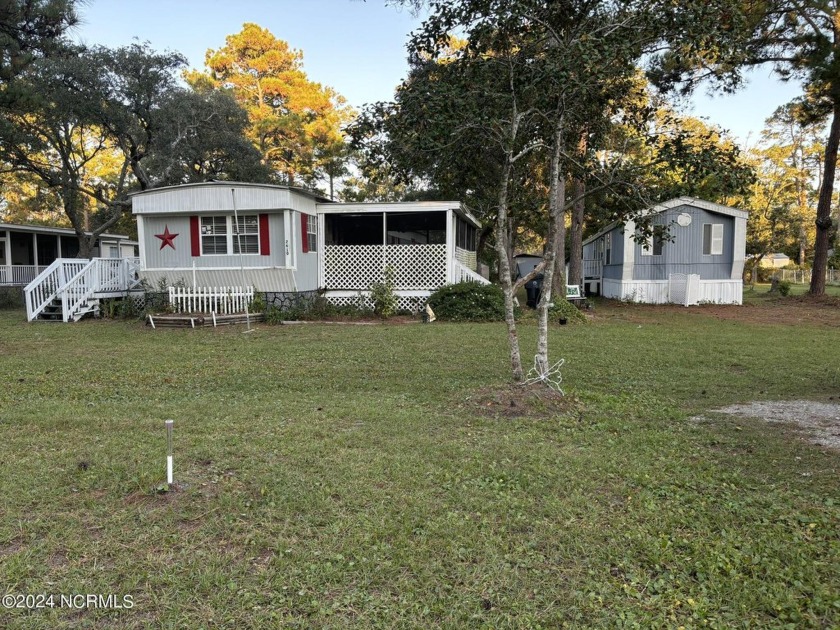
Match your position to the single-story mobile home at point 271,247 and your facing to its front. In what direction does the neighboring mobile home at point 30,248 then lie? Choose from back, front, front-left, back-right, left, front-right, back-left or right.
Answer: back-right

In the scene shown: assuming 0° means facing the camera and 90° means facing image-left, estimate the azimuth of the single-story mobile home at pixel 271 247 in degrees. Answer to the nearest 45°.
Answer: approximately 0°

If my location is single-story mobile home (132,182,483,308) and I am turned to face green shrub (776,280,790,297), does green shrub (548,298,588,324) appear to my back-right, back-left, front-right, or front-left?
front-right

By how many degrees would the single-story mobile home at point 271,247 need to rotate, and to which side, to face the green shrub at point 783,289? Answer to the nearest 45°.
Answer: approximately 90° to its left

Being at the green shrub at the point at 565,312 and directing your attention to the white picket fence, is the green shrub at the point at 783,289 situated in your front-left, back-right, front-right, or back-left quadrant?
back-right

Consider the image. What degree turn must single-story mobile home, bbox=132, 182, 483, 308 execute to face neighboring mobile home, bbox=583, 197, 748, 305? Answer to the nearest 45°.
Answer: approximately 90° to its left

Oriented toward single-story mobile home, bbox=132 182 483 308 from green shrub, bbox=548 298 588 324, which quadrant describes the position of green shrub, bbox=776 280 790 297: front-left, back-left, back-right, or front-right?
back-right

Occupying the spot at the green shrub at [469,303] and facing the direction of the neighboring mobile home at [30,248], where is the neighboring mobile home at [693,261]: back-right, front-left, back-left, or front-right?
back-right

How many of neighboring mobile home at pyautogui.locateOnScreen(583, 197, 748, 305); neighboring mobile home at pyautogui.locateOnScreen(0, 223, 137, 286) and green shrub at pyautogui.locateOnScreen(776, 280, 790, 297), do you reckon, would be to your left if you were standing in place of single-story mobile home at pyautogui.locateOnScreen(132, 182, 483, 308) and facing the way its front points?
2

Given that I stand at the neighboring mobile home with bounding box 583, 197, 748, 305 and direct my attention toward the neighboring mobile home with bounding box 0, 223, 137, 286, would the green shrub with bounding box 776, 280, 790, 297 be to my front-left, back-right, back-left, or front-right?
back-right

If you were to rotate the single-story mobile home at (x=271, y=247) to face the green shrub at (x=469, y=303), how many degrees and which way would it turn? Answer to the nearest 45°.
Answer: approximately 90° to its left
